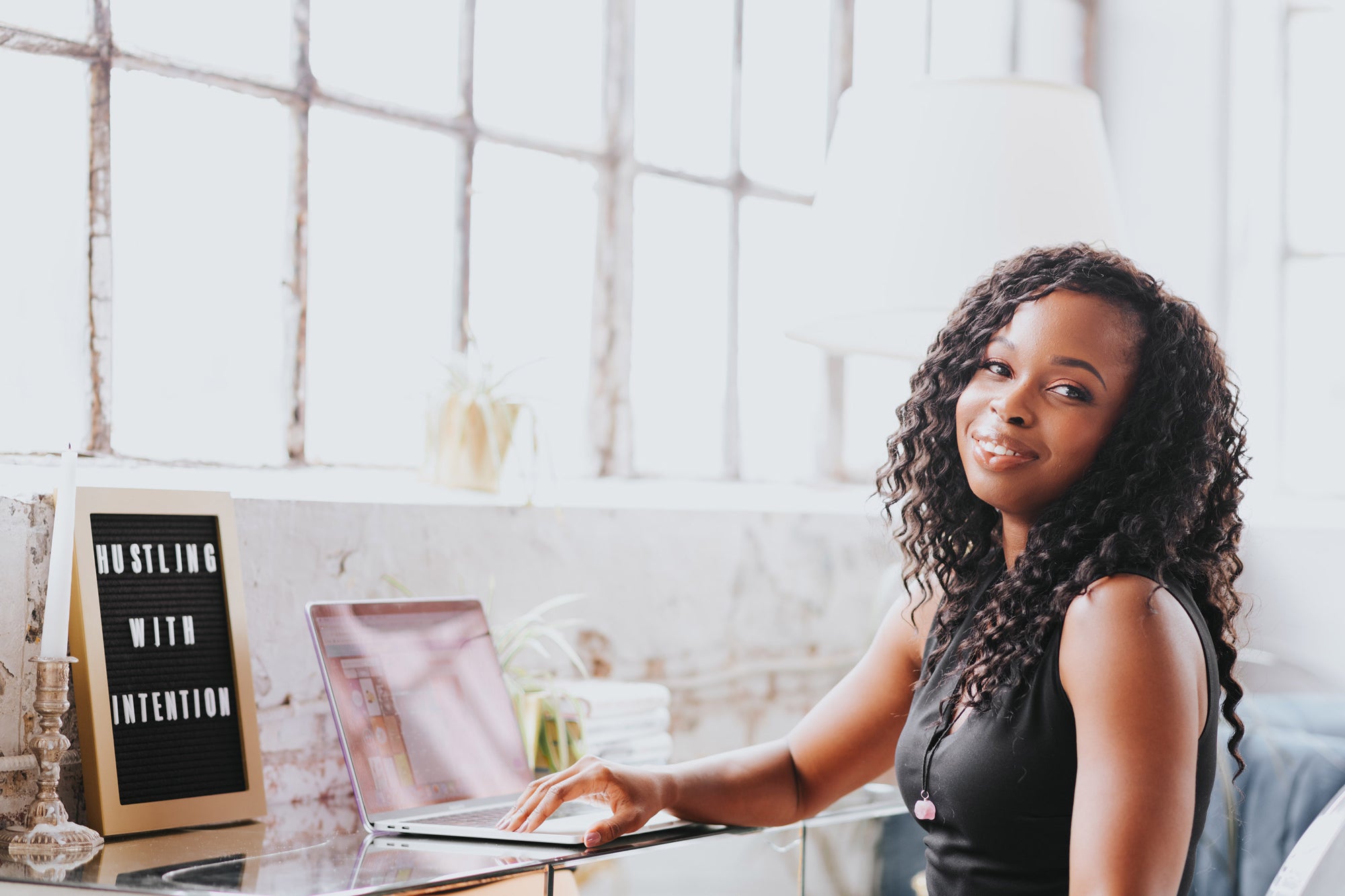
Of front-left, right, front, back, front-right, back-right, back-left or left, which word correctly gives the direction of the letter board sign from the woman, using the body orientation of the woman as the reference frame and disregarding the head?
front-right

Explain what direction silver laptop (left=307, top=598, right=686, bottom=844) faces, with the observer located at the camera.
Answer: facing the viewer and to the right of the viewer

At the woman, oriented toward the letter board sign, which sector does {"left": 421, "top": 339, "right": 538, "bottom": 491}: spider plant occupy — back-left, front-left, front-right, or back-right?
front-right

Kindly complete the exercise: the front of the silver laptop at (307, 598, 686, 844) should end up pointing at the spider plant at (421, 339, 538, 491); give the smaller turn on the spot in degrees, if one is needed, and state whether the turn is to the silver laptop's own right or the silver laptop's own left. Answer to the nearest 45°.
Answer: approximately 135° to the silver laptop's own left

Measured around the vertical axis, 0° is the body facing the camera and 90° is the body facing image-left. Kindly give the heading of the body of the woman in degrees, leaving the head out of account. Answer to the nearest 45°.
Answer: approximately 45°

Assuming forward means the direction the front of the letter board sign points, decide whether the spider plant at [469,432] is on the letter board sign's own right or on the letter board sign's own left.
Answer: on the letter board sign's own left

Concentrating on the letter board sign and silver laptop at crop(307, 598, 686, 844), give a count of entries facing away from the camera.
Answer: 0

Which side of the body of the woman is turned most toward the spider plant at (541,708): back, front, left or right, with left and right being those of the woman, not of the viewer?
right

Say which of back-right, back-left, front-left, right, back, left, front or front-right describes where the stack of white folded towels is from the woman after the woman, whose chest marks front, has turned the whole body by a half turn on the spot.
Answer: left
